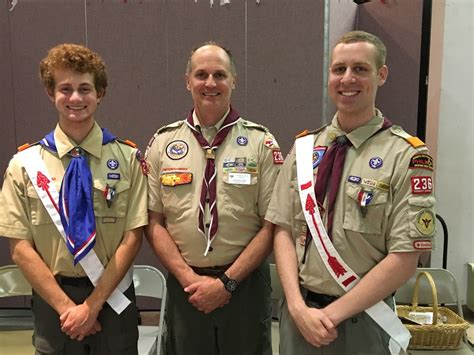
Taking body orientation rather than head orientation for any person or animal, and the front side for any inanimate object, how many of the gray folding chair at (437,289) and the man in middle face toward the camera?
2

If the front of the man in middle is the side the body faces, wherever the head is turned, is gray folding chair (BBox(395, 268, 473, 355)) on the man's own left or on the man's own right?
on the man's own left

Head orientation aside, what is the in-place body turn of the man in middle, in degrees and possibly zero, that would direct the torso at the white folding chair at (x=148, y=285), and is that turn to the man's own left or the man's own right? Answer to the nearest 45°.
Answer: approximately 135° to the man's own right

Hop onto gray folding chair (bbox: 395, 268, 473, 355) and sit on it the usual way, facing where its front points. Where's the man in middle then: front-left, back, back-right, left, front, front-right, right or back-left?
front-right

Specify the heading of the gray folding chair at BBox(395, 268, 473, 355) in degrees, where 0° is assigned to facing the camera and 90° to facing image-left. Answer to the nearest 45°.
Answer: approximately 0°
